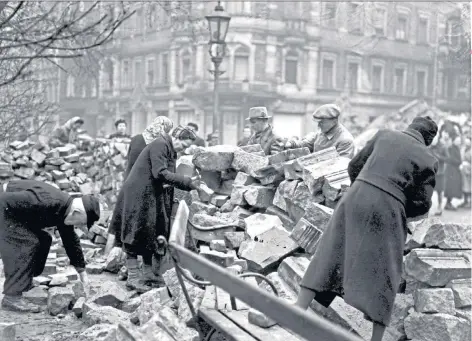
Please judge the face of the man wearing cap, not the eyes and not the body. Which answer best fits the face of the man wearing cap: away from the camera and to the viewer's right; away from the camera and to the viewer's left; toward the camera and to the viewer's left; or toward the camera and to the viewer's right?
toward the camera and to the viewer's left

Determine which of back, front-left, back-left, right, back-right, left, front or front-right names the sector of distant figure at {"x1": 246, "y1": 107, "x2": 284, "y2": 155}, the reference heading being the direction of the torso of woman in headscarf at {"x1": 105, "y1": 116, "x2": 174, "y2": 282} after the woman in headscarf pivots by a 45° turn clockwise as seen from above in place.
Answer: left

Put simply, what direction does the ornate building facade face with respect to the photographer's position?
facing the viewer

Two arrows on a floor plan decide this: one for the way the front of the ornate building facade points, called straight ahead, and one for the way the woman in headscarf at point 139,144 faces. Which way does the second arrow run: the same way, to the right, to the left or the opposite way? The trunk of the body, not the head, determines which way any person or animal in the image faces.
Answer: to the left

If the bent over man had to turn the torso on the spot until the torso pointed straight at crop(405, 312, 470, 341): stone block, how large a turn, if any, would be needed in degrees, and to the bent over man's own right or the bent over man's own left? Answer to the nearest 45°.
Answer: approximately 45° to the bent over man's own right

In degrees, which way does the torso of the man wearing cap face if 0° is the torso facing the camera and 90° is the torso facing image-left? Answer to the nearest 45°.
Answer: approximately 45°

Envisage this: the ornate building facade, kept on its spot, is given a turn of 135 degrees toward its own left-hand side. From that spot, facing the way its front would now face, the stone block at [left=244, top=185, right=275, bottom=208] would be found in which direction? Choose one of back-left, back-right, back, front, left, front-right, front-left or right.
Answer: back-right

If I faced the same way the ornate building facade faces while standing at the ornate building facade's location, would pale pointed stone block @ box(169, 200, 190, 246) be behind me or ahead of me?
ahead

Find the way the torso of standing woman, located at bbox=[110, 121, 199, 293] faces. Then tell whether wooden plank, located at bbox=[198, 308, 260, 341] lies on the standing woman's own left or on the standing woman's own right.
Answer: on the standing woman's own right

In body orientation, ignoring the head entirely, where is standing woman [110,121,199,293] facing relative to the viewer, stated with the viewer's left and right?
facing to the right of the viewer

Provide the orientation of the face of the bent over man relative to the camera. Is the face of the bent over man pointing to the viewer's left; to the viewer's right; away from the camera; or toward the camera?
to the viewer's right

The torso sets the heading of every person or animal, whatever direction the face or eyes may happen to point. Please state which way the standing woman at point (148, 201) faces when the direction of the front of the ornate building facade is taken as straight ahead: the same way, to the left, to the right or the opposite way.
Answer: to the left

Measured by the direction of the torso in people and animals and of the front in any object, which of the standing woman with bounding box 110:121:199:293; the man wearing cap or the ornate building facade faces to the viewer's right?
the standing woman

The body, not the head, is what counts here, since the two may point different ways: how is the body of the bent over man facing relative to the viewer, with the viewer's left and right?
facing to the right of the viewer

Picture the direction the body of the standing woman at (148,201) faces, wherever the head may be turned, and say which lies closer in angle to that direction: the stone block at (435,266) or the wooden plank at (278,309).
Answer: the stone block
